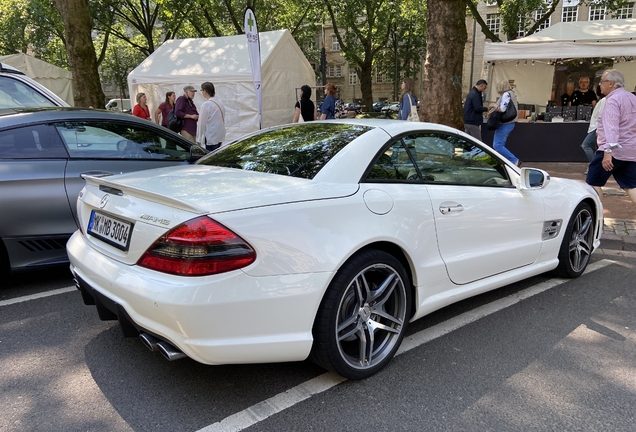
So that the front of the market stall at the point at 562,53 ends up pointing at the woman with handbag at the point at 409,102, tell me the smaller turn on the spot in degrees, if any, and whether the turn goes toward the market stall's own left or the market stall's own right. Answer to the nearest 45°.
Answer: approximately 45° to the market stall's own right

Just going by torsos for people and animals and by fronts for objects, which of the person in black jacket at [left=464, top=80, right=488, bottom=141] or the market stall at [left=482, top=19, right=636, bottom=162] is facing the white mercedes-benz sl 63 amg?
the market stall

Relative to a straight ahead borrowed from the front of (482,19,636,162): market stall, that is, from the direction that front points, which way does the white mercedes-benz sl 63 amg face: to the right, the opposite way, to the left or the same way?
the opposite way

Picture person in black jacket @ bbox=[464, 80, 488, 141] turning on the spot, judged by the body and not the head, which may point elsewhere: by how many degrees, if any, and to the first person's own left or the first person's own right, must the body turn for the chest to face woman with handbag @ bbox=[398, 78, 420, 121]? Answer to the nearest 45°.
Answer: approximately 180°

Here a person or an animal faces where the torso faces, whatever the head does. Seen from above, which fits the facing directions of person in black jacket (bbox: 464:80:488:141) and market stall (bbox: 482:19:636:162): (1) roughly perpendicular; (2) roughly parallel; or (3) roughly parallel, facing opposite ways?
roughly perpendicular

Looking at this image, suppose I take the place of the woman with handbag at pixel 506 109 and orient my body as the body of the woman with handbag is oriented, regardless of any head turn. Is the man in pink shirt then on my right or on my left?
on my left

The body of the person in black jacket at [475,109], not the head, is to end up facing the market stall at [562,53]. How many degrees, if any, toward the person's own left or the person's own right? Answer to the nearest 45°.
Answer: approximately 45° to the person's own left

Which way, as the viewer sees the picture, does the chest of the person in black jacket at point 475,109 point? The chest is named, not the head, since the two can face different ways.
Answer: to the viewer's right

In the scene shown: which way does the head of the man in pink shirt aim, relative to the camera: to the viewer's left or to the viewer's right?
to the viewer's left

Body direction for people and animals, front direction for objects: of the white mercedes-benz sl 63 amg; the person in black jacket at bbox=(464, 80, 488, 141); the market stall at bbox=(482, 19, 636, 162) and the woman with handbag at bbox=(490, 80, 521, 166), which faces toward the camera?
the market stall

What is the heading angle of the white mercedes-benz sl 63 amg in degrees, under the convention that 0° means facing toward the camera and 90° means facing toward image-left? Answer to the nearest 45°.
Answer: approximately 225°

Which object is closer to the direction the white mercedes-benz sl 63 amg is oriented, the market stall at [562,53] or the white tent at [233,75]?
the market stall

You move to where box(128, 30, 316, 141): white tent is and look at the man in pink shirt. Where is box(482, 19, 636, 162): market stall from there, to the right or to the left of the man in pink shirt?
left
